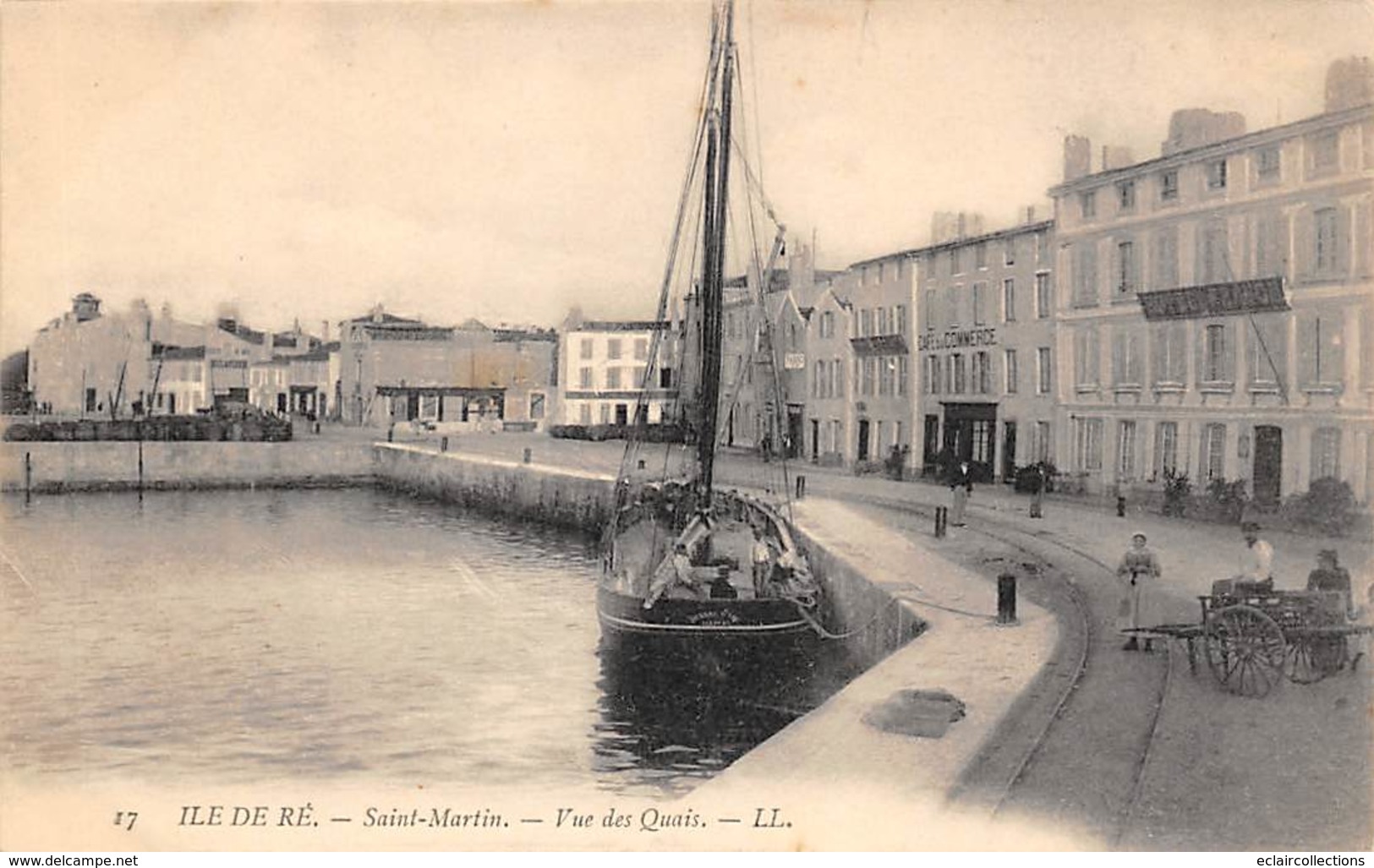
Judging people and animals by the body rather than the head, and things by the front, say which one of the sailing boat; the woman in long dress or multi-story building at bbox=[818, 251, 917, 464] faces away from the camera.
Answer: the sailing boat

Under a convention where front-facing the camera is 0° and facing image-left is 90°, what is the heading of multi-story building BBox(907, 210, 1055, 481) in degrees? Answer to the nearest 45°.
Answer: approximately 45°

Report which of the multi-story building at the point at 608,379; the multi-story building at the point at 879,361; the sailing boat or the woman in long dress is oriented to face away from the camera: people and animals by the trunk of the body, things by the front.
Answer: the sailing boat

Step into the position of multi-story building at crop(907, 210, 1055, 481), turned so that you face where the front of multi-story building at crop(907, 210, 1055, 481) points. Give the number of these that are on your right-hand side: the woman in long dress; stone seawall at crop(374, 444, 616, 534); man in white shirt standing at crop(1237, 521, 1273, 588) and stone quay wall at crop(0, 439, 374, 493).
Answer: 2

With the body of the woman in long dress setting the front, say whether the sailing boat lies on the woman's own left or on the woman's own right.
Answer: on the woman's own right

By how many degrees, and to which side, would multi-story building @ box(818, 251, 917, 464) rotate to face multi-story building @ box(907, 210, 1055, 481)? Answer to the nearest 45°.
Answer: approximately 90° to its left

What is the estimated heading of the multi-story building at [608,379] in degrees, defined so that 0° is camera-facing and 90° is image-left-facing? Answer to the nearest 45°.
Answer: approximately 0°

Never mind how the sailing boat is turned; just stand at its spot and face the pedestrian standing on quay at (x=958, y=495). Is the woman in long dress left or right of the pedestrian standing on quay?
right

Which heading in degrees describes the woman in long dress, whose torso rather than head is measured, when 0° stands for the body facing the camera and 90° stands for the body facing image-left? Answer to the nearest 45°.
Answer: approximately 0°

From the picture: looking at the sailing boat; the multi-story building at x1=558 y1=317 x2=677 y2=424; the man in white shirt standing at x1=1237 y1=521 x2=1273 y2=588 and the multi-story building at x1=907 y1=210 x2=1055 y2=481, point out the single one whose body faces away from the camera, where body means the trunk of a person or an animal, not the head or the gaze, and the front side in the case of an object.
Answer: the sailing boat

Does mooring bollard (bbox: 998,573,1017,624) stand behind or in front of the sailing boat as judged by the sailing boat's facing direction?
behind

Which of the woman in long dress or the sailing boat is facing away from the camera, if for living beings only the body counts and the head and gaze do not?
the sailing boat

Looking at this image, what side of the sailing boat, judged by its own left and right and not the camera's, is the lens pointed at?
back

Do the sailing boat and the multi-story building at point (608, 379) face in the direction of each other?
yes
